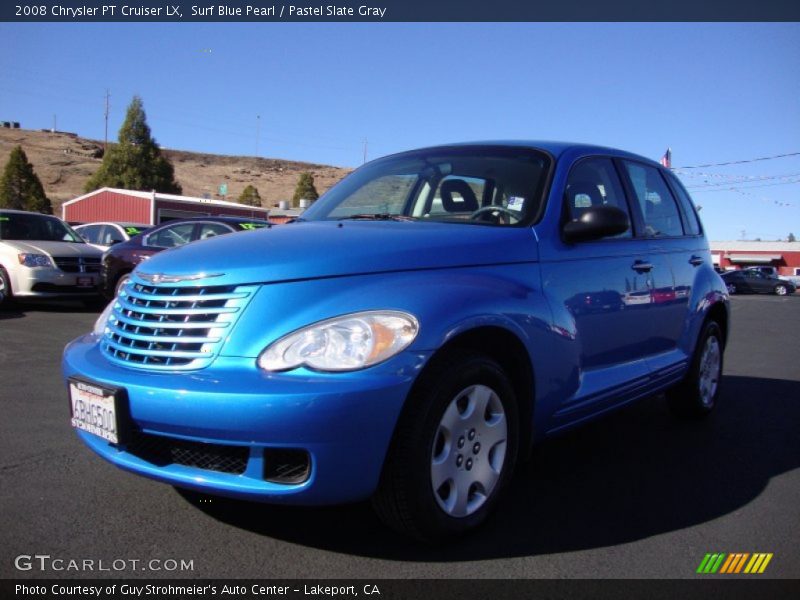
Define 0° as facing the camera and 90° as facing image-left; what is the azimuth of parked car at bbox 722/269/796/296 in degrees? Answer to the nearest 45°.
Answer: approximately 270°

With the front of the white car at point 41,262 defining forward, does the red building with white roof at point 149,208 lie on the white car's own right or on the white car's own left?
on the white car's own left

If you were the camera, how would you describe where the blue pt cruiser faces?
facing the viewer and to the left of the viewer

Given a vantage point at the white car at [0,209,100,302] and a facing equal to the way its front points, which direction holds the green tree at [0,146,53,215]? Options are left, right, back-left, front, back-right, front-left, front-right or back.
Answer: back-left

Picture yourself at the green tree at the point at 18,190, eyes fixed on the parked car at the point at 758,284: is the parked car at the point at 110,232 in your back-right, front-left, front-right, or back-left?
front-right

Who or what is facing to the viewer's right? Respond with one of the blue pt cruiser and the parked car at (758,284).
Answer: the parked car

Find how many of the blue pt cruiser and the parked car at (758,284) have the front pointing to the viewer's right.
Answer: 1

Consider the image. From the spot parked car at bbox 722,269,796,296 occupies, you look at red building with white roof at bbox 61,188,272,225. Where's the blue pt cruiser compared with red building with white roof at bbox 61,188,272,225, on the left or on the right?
left

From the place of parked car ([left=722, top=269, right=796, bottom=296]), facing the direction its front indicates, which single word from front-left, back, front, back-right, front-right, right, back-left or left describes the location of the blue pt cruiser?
right

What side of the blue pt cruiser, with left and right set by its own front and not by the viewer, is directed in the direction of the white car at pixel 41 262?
right
